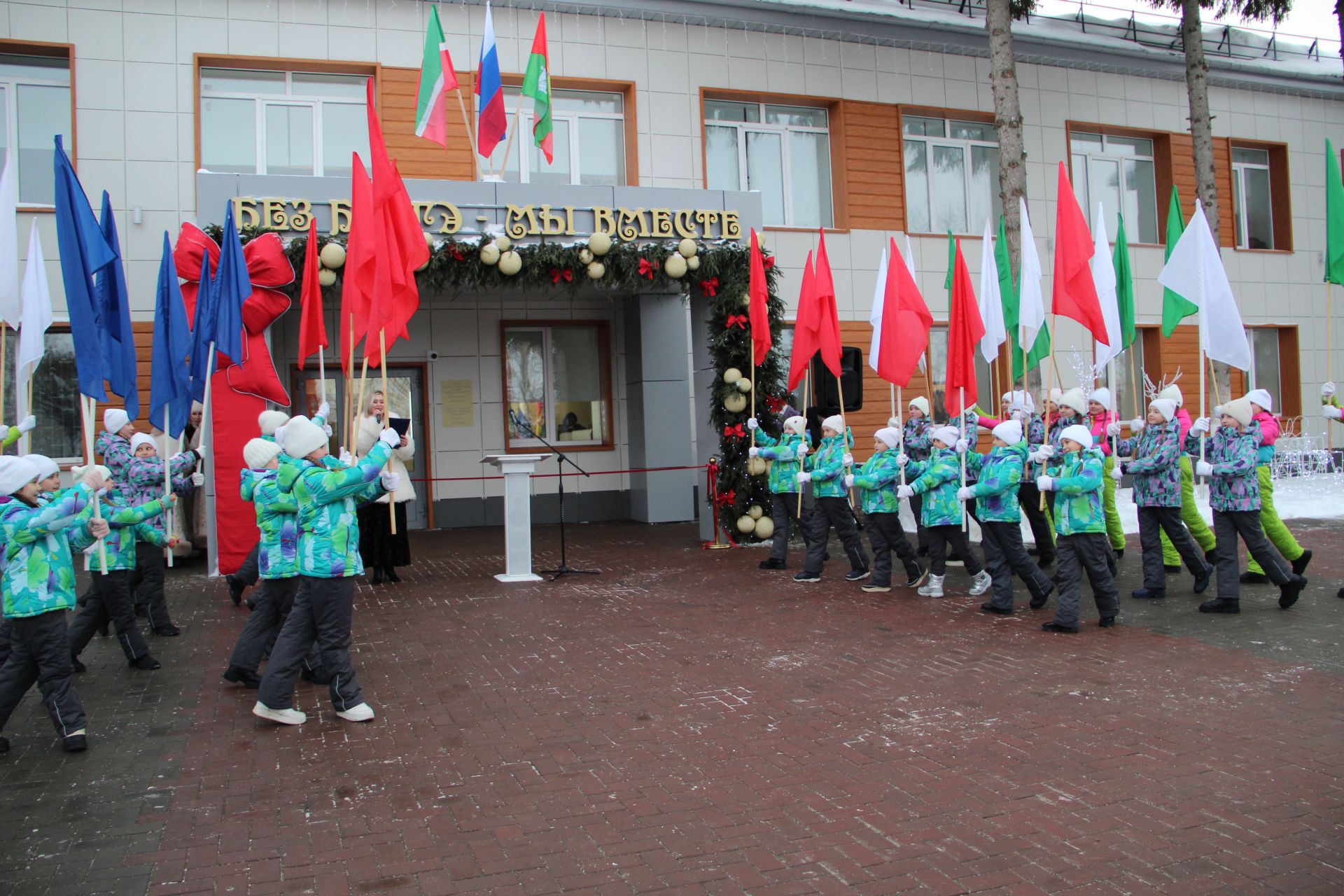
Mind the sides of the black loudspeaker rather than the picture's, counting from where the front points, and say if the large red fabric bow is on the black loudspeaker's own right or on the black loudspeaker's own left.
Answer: on the black loudspeaker's own right

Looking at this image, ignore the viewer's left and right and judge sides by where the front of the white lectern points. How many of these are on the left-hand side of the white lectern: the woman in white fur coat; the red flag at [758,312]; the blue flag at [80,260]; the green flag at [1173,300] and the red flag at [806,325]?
3

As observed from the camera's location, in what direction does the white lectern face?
facing the viewer

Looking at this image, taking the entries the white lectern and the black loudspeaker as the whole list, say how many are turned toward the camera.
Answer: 2

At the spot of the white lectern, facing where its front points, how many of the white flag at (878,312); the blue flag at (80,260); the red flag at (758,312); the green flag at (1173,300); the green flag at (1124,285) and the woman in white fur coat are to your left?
4

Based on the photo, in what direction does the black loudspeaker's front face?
toward the camera

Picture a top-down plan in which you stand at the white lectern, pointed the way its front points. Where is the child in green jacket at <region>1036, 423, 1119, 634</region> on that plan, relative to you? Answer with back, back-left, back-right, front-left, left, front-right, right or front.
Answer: front-left

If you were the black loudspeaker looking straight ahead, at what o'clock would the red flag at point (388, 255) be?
The red flag is roughly at 1 o'clock from the black loudspeaker.

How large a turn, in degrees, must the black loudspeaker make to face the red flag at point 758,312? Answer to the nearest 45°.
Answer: approximately 45° to its right

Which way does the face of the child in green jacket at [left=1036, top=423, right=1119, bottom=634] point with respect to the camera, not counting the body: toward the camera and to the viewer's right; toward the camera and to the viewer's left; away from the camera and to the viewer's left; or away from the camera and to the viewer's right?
toward the camera and to the viewer's left

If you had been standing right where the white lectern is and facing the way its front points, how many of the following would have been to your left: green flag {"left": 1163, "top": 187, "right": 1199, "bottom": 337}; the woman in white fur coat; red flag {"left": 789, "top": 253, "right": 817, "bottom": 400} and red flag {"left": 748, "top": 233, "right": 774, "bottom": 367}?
3

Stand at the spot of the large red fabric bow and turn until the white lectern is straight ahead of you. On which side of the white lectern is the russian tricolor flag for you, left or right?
left

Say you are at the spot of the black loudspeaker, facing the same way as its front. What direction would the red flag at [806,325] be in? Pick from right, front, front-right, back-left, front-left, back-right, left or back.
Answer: front

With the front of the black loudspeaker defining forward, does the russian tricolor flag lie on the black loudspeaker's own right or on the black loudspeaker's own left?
on the black loudspeaker's own right

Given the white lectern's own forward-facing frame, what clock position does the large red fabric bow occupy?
The large red fabric bow is roughly at 3 o'clock from the white lectern.

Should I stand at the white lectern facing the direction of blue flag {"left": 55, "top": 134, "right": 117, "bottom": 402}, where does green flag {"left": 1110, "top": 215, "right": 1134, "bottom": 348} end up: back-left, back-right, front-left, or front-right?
back-left

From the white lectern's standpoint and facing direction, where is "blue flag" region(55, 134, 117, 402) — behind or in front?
in front

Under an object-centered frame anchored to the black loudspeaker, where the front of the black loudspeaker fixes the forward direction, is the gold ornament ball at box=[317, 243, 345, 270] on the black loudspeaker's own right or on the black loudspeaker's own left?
on the black loudspeaker's own right
